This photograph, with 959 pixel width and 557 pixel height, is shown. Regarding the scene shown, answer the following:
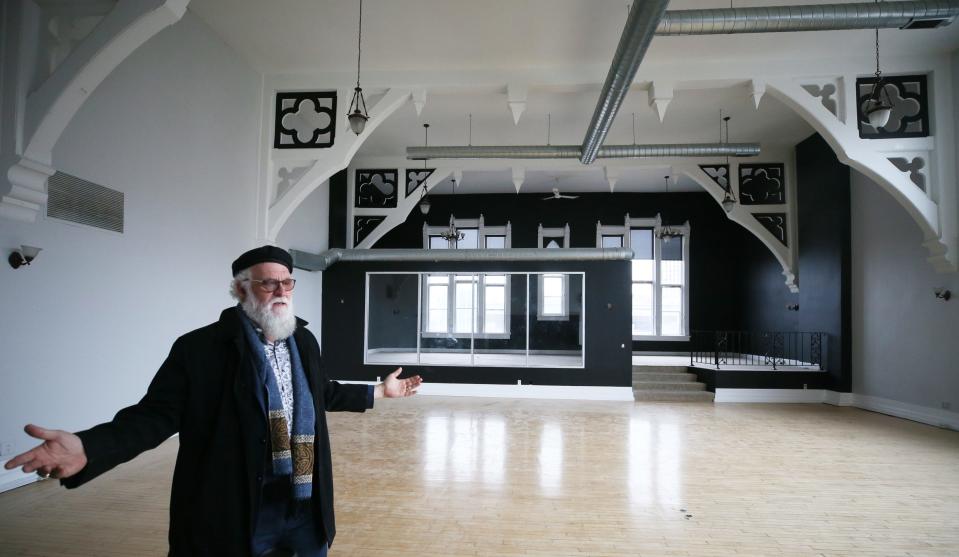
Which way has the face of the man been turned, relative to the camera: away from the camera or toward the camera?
toward the camera

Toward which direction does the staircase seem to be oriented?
toward the camera

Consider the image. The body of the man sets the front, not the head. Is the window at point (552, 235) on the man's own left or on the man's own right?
on the man's own left

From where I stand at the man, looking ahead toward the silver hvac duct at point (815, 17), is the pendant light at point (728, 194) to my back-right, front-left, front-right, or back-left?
front-left

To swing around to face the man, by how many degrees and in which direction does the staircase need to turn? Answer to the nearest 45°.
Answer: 0° — it already faces them

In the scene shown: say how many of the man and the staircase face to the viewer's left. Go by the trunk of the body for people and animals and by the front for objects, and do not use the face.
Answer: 0

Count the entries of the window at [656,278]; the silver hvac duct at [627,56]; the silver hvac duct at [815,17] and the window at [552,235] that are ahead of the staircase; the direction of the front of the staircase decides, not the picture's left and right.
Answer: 2

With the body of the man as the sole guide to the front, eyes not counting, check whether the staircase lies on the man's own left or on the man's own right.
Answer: on the man's own left

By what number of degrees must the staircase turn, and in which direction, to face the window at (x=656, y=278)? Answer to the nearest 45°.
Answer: approximately 180°

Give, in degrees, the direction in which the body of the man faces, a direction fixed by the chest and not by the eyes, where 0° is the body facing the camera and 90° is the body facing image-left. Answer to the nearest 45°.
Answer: approximately 315°

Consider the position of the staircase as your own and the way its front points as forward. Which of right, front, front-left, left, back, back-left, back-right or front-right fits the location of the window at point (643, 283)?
back

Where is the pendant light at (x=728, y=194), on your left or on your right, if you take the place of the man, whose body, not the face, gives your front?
on your left

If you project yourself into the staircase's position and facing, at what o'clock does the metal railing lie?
The metal railing is roughly at 8 o'clock from the staircase.

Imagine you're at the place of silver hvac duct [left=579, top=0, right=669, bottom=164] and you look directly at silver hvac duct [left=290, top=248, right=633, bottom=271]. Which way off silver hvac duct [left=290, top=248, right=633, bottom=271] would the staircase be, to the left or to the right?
right

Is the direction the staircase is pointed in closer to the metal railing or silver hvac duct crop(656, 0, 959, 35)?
the silver hvac duct
